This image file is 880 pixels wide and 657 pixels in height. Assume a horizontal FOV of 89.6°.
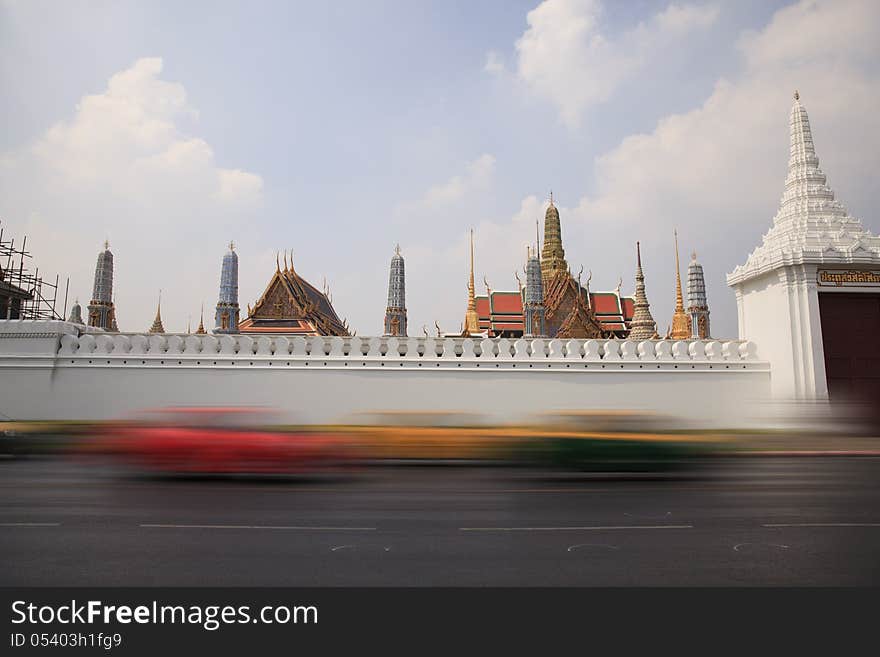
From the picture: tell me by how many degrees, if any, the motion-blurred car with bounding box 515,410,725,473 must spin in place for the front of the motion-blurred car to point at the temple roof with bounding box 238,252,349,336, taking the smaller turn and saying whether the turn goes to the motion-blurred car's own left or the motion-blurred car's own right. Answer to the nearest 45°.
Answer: approximately 135° to the motion-blurred car's own left

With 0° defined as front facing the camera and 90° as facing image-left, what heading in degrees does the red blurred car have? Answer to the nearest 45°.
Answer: approximately 270°

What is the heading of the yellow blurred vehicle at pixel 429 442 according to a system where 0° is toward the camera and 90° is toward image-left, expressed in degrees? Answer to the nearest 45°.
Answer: approximately 270°

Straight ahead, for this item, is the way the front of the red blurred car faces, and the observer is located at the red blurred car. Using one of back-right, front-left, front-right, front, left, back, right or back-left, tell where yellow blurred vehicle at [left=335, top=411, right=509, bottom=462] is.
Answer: front

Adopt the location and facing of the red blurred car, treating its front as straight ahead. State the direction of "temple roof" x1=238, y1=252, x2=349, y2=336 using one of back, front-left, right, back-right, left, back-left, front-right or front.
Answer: left

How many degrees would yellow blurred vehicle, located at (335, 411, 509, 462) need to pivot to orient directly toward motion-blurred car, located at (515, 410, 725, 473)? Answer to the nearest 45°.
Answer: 0° — it already faces it

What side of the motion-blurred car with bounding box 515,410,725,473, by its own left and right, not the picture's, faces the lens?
right

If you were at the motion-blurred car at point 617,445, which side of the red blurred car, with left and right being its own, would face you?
front
